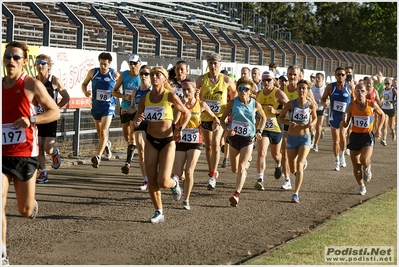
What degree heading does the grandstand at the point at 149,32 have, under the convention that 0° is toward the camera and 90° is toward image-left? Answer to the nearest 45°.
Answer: approximately 315°
